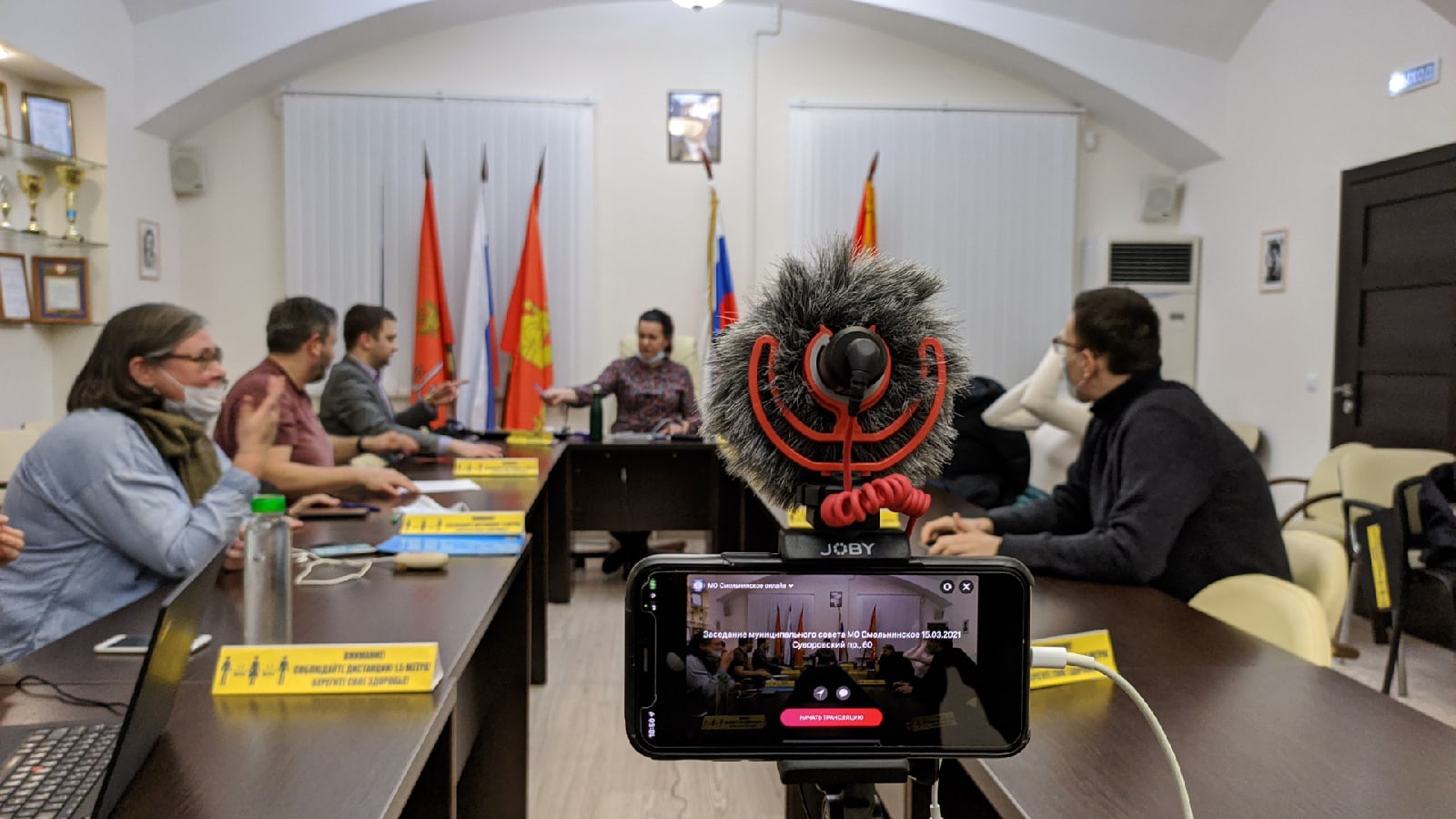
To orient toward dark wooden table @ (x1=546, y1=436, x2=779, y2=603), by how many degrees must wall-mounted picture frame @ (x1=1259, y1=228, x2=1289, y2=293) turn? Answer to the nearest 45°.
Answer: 0° — it already faces it

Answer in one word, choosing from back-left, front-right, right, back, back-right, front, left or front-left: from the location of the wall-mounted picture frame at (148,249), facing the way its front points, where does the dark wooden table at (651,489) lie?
front

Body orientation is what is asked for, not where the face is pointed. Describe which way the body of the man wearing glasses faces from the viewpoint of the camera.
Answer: to the viewer's left

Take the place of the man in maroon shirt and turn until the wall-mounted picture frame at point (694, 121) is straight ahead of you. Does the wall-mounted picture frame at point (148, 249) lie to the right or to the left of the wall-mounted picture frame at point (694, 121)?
left

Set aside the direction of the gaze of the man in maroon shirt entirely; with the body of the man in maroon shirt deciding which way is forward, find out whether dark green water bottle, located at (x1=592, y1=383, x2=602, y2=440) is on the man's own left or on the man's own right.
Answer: on the man's own left

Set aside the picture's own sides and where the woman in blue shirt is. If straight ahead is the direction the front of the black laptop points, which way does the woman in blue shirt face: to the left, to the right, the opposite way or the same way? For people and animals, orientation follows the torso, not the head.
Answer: the opposite way

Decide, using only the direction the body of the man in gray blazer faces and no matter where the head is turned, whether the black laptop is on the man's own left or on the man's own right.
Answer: on the man's own right

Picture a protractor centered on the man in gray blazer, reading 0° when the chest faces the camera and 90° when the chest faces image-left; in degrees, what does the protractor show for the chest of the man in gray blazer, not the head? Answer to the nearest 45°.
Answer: approximately 270°

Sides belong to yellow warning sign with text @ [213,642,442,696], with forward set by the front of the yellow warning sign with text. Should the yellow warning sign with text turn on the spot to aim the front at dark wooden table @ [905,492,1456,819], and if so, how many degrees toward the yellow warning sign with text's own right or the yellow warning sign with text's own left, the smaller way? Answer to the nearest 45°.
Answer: approximately 45° to the yellow warning sign with text's own left

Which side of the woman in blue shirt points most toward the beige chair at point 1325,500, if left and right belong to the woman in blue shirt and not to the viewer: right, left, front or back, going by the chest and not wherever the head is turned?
front

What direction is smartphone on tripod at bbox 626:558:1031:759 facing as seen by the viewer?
toward the camera

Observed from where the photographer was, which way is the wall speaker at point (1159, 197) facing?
facing the viewer and to the left of the viewer

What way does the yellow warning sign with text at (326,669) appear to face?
toward the camera

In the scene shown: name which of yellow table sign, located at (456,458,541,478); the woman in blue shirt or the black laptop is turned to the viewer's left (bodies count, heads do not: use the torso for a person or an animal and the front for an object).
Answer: the black laptop

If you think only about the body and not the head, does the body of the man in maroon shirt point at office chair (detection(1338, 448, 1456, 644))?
yes

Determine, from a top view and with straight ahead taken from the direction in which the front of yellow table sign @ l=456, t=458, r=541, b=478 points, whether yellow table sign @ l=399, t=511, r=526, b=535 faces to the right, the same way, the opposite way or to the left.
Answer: the same way

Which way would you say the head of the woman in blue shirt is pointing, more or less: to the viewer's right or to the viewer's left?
to the viewer's right

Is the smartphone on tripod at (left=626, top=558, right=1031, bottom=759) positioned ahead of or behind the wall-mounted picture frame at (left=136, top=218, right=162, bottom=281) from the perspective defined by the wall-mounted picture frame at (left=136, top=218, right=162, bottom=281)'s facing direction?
ahead

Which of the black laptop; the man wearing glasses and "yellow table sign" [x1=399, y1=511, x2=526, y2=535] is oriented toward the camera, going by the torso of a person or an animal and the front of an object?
the yellow table sign

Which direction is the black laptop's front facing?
to the viewer's left

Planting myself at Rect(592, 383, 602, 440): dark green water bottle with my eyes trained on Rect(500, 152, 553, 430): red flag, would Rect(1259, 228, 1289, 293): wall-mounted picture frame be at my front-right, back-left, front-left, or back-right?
back-right

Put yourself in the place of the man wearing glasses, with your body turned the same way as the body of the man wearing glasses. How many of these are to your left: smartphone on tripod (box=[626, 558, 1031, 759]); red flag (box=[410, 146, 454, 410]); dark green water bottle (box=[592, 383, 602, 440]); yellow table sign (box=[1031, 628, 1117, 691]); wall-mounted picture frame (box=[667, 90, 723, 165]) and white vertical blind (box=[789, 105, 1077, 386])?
2
